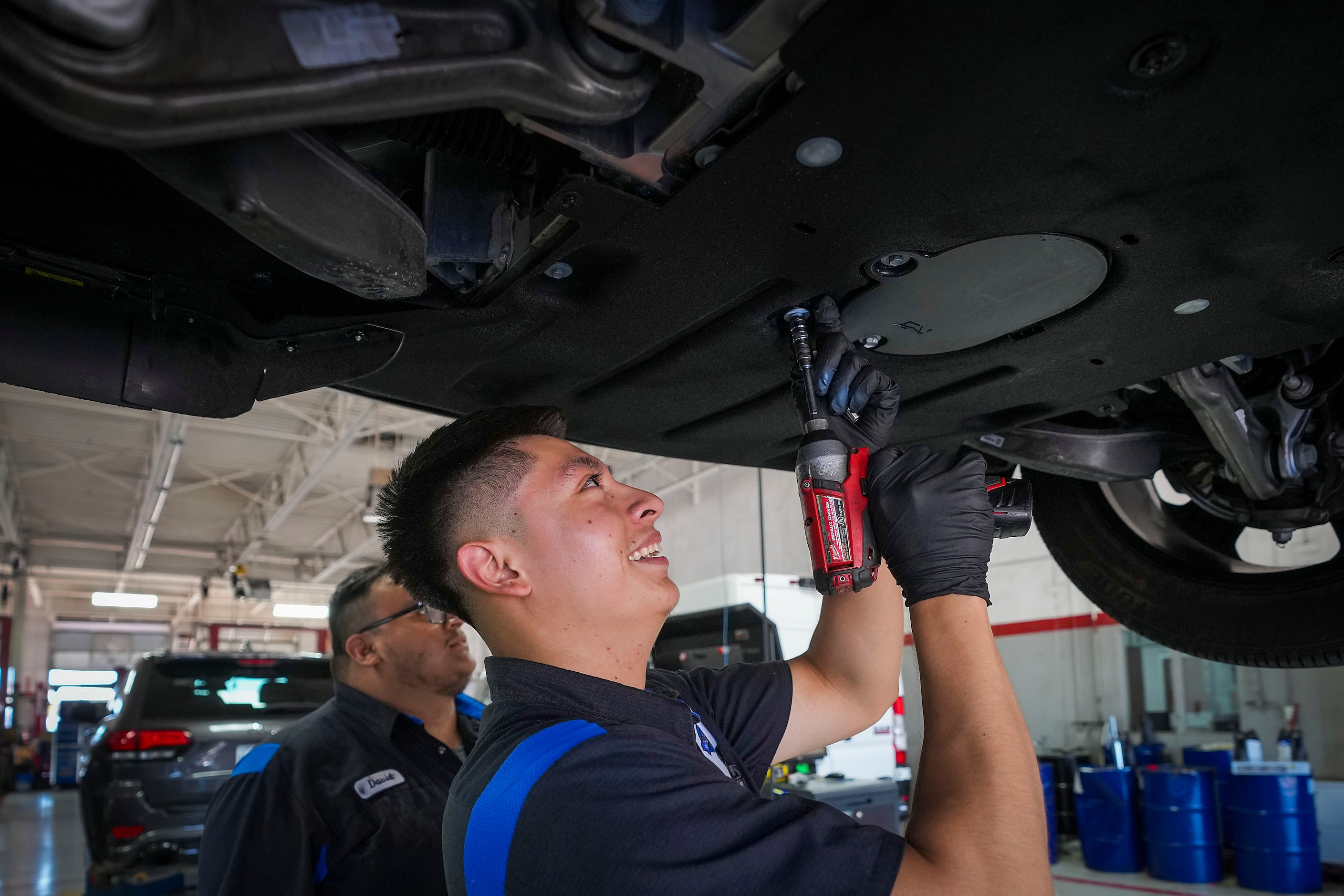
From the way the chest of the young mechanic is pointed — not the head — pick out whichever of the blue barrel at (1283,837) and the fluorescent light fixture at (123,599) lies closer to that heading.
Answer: the blue barrel

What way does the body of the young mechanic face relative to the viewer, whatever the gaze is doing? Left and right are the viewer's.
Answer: facing to the right of the viewer

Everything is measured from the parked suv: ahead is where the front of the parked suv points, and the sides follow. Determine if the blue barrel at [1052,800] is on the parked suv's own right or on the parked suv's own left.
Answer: on the parked suv's own right

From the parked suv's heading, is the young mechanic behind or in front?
behind

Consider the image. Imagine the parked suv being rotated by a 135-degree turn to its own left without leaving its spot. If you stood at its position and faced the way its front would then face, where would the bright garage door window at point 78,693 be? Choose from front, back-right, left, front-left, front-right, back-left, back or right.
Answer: back-right

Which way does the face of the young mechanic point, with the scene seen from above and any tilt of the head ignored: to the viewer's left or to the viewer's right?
to the viewer's right

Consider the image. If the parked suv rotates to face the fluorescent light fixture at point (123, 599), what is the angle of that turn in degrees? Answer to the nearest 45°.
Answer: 0° — it already faces it

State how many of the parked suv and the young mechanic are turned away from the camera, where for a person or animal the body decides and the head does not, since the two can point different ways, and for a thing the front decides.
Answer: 1

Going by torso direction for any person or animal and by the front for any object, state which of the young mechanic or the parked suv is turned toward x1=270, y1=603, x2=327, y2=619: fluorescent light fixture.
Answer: the parked suv

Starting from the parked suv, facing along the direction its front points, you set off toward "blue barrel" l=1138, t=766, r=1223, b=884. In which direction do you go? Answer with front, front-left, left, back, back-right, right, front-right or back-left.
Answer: right

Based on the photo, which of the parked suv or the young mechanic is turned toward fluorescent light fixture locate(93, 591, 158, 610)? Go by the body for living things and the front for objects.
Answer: the parked suv

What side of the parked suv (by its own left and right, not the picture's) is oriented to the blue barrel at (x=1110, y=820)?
right

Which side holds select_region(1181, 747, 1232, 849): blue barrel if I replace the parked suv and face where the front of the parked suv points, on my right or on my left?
on my right

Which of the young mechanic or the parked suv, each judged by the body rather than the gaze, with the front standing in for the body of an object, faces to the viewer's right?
the young mechanic

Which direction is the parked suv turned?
away from the camera
